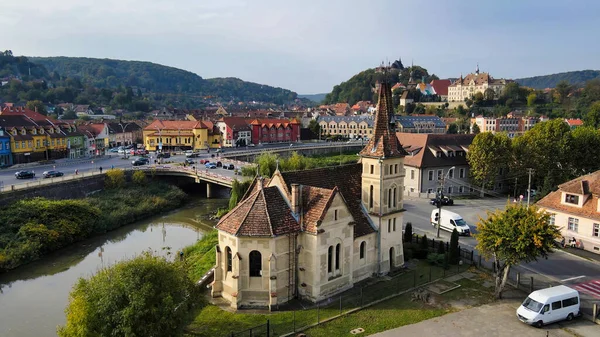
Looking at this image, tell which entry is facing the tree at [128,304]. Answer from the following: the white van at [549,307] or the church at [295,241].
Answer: the white van

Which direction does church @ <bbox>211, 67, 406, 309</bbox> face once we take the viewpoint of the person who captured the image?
facing away from the viewer and to the right of the viewer

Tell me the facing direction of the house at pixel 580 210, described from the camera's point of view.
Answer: facing the viewer and to the left of the viewer

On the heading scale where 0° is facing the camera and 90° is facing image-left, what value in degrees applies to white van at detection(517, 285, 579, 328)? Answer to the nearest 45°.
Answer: approximately 45°

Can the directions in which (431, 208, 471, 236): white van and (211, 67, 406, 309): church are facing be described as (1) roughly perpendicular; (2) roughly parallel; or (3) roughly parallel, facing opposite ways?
roughly perpendicular

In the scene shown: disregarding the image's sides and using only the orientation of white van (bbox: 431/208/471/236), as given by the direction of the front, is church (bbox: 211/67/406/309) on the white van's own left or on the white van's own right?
on the white van's own right

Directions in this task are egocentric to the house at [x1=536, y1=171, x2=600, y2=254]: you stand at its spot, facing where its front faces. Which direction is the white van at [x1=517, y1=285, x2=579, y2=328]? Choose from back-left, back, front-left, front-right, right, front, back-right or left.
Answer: front-left

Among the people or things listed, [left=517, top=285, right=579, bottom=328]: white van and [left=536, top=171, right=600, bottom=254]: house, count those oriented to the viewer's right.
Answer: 0

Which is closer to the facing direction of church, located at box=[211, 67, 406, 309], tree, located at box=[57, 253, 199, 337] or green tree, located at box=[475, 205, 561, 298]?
the green tree

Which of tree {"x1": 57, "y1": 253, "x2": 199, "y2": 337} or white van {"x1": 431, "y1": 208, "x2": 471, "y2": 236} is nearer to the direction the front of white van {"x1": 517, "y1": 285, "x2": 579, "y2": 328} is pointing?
the tree

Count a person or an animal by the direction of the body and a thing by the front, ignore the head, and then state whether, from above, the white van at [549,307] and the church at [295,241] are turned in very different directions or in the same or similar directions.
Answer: very different directions
